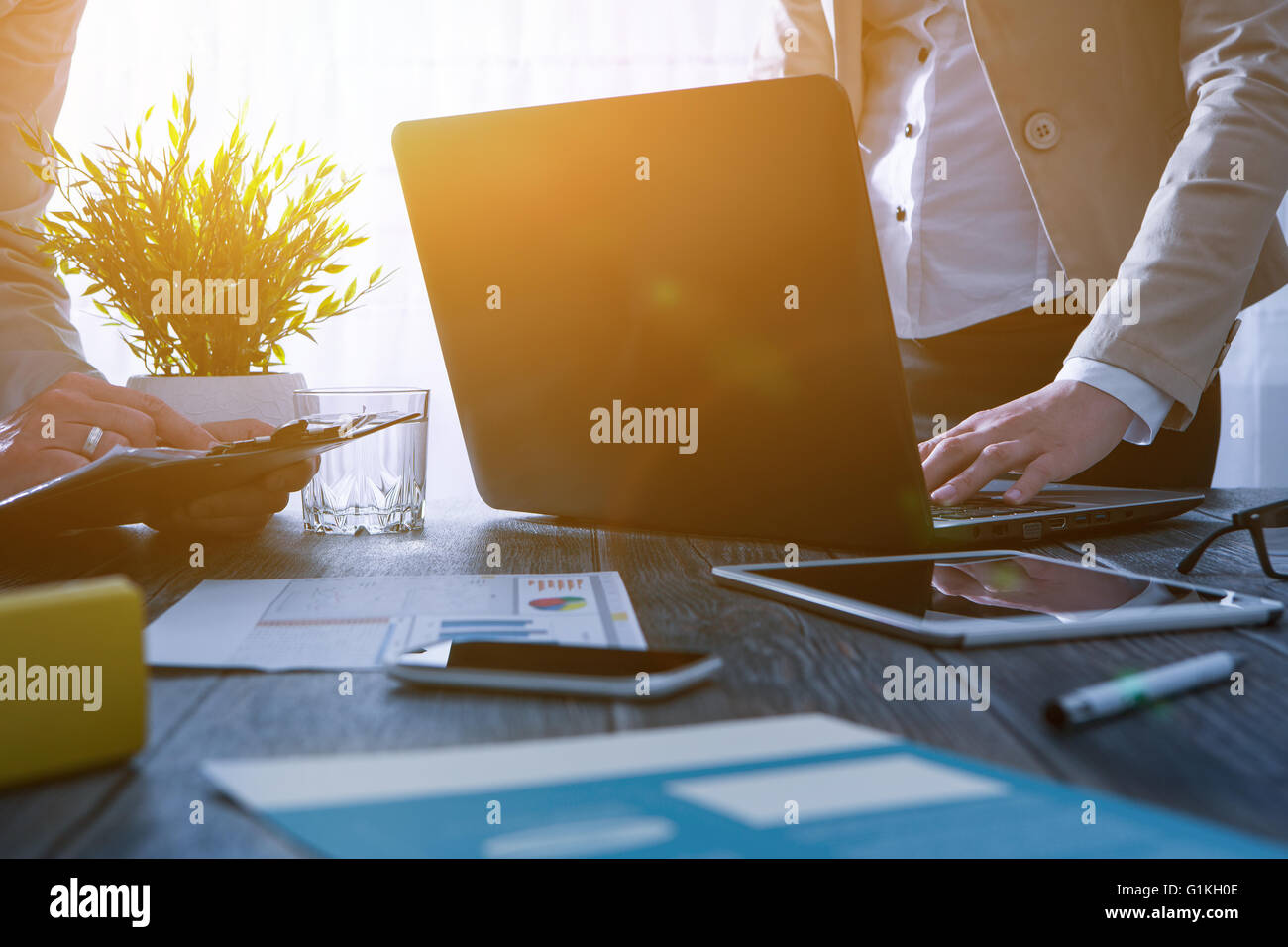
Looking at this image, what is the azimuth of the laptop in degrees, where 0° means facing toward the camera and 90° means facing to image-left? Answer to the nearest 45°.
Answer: approximately 225°

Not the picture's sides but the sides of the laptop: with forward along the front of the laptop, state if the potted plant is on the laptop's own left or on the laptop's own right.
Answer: on the laptop's own left

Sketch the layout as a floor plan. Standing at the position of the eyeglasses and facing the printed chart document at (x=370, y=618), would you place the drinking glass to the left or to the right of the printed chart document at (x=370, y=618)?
right
